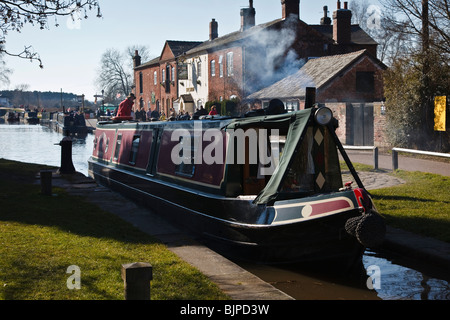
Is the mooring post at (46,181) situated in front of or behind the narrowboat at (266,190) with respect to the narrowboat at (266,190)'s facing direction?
behind

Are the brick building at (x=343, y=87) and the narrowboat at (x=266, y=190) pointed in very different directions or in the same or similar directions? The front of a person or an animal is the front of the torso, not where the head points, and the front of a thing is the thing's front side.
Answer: same or similar directions

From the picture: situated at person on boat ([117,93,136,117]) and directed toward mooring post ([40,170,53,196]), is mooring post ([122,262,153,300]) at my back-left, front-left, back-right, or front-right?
front-left

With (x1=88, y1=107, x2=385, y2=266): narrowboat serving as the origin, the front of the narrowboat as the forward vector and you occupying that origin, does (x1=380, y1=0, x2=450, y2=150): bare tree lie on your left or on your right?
on your left

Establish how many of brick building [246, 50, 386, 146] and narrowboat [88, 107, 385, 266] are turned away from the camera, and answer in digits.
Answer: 0

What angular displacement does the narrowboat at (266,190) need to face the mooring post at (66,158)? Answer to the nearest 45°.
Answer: approximately 180°

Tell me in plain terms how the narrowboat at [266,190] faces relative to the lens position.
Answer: facing the viewer and to the right of the viewer

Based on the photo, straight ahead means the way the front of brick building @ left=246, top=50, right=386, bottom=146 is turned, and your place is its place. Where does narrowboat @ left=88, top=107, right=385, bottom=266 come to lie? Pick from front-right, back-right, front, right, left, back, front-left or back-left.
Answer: front-right

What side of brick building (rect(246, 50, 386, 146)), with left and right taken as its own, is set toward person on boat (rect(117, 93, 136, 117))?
right

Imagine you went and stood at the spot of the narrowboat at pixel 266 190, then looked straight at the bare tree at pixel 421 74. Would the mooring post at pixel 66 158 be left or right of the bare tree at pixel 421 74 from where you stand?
left
